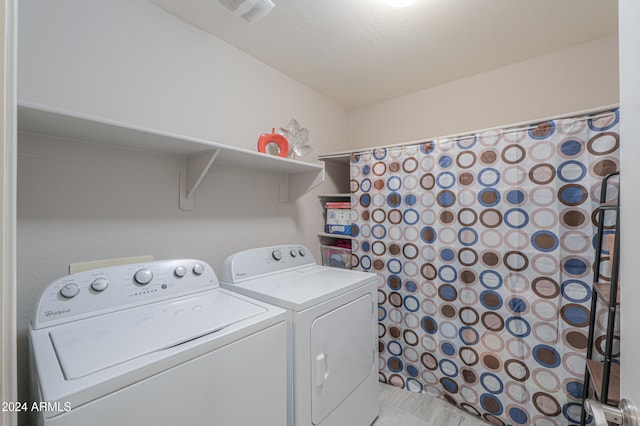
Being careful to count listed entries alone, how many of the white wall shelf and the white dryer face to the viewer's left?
0

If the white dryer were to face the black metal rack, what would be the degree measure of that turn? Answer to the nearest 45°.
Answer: approximately 45° to its left

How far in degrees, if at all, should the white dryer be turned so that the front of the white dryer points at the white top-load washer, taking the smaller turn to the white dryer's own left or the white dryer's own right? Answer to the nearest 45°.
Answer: approximately 90° to the white dryer's own right

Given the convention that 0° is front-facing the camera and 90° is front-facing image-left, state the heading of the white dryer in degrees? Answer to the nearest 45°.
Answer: approximately 315°

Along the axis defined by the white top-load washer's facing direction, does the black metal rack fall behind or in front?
in front

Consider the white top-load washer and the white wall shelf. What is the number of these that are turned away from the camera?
0
